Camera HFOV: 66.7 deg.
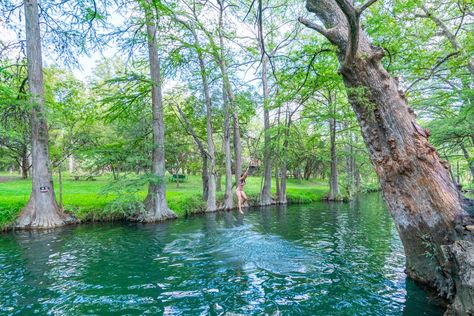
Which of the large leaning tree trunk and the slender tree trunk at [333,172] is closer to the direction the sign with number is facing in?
the large leaning tree trunk

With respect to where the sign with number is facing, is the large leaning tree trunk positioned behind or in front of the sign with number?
in front

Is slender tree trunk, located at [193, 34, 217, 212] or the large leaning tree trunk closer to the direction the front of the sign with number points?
the large leaning tree trunk

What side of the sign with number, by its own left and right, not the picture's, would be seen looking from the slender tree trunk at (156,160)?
left

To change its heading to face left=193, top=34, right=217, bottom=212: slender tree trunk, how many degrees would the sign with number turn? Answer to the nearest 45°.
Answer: approximately 90° to its left

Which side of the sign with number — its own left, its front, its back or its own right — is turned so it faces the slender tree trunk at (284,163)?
left

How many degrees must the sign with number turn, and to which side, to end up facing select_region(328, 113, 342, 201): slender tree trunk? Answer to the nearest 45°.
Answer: approximately 90° to its left

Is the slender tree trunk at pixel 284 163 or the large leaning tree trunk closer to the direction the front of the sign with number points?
the large leaning tree trunk

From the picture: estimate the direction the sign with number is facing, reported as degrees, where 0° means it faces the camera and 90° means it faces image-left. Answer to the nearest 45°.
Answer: approximately 0°
